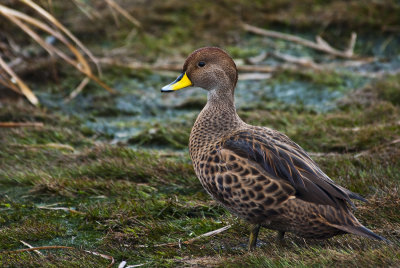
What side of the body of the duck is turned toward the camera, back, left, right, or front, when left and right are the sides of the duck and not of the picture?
left
